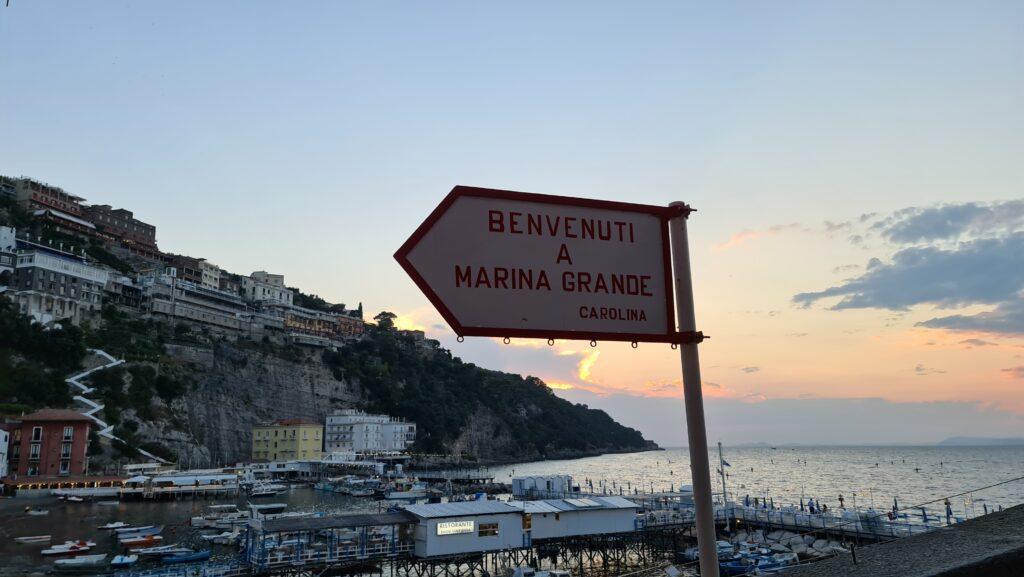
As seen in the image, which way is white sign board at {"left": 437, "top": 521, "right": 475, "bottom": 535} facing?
toward the camera

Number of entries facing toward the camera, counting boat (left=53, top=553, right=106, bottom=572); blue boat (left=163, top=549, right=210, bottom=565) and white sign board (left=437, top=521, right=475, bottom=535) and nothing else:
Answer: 1

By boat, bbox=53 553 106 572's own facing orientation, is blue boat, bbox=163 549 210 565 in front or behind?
in front

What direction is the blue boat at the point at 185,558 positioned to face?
to the viewer's right

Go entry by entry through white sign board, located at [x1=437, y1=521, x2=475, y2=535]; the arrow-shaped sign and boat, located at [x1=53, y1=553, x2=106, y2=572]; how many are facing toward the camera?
2

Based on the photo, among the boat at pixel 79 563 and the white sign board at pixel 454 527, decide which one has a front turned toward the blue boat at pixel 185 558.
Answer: the boat

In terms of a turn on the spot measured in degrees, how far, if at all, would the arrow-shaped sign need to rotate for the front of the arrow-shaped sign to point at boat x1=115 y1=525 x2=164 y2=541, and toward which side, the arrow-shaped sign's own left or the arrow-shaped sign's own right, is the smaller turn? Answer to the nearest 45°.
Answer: approximately 135° to the arrow-shaped sign's own right

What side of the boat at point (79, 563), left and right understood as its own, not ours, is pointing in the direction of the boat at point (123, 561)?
front

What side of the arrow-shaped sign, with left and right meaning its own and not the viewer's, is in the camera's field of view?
front

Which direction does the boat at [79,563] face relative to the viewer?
to the viewer's right

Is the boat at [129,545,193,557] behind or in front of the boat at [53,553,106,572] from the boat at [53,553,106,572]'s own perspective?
in front
